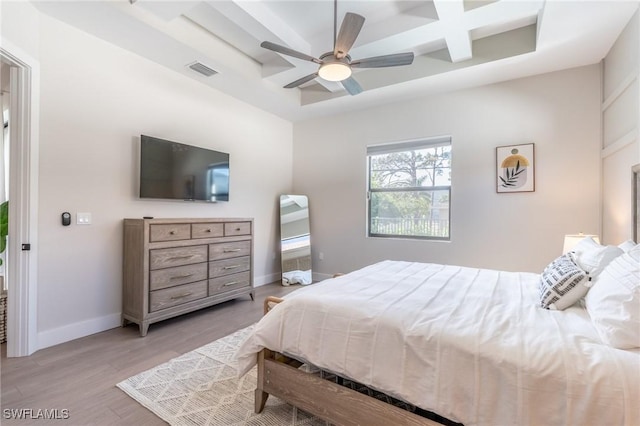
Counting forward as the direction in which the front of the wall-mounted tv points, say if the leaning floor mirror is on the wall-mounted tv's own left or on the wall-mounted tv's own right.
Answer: on the wall-mounted tv's own left

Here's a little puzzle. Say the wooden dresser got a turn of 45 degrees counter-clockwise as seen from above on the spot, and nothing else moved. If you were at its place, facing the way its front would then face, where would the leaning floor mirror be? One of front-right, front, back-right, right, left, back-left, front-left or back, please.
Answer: front-left

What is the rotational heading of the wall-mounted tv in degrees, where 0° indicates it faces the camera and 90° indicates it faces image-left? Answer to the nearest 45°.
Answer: approximately 315°

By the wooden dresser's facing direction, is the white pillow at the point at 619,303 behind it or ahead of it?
ahead

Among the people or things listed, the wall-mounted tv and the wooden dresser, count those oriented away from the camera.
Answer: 0

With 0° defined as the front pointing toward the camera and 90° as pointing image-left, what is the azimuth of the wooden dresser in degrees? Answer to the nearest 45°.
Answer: approximately 315°

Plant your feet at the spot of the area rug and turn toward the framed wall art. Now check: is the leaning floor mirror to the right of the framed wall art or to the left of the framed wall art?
left

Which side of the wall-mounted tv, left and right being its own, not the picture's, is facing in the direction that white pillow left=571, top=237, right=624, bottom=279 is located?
front
